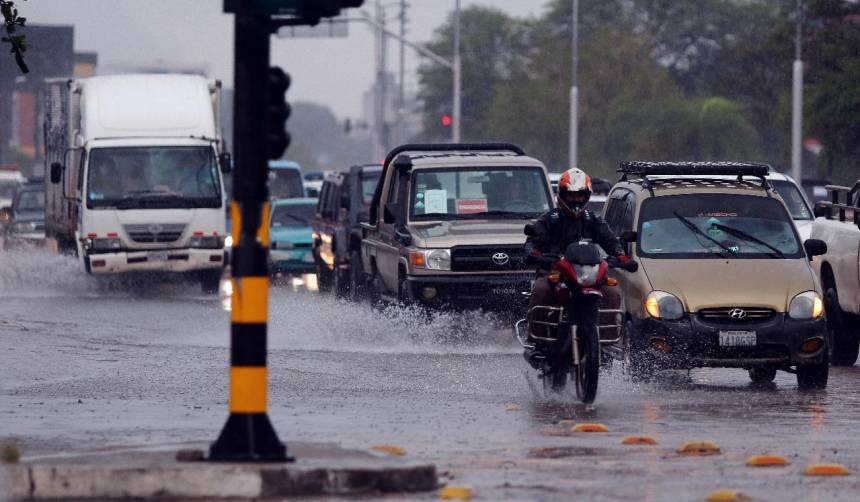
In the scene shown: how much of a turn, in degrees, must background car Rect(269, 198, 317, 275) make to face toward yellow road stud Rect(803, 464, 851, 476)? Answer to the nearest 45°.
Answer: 0° — it already faces it

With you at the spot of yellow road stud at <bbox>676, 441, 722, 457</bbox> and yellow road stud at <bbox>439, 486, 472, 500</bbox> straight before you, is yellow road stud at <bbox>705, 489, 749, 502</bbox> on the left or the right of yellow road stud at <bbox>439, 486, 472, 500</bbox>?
left

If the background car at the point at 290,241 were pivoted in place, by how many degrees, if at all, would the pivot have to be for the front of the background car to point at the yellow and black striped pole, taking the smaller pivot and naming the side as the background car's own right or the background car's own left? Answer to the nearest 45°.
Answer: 0° — it already faces it

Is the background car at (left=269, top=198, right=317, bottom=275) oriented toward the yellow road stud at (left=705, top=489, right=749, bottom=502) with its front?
yes

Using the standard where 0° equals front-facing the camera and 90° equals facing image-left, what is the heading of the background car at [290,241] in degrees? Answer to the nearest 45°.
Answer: approximately 0°

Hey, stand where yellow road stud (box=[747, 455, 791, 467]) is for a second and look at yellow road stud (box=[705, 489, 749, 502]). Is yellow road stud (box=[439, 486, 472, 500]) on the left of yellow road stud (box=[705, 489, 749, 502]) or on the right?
right
